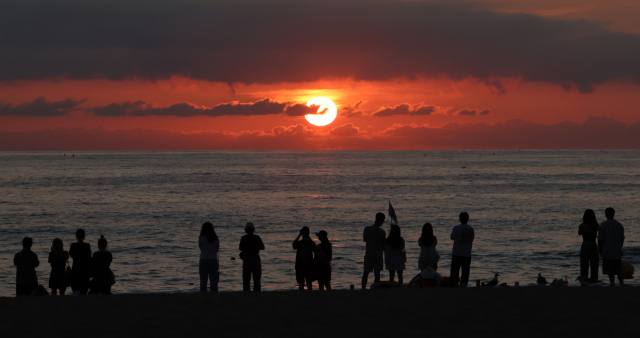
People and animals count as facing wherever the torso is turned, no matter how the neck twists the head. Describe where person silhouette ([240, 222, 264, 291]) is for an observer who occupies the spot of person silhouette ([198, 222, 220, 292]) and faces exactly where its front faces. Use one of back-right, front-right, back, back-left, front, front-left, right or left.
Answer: right

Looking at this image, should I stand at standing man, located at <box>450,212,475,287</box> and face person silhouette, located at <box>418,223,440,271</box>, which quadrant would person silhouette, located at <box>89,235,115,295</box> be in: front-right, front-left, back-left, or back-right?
front-left

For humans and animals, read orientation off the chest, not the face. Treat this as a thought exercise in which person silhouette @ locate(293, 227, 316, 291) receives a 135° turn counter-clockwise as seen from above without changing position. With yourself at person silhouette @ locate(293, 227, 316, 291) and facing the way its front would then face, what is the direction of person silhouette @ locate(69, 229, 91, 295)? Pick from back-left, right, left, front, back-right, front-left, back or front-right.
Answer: front-right

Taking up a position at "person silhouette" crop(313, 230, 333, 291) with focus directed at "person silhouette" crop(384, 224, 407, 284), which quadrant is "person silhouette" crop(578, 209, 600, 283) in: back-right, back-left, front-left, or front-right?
front-right

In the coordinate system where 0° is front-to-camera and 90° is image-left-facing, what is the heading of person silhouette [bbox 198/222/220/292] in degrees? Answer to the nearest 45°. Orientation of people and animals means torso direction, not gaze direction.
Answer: approximately 180°

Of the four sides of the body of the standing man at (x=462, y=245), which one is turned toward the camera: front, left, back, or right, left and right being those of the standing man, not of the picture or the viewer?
back

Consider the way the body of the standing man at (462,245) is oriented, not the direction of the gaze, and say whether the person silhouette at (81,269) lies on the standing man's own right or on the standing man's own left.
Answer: on the standing man's own left

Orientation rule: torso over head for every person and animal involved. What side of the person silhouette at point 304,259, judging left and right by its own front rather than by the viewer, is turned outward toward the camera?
back

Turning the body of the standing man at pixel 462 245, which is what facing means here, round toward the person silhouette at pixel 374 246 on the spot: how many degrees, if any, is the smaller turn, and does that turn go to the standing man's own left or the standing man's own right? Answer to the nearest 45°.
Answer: approximately 90° to the standing man's own left

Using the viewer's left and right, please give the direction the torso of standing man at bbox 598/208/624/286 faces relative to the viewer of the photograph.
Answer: facing away from the viewer
